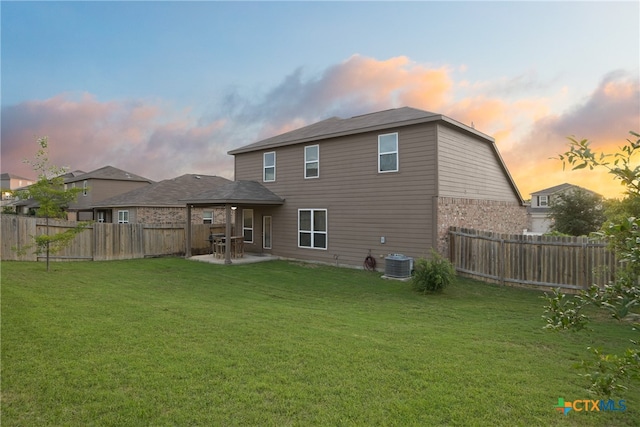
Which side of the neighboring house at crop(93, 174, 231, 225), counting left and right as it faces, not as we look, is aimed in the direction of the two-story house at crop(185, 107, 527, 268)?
right

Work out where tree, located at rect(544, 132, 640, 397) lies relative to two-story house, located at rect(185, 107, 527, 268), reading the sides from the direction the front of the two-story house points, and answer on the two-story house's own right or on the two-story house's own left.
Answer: on the two-story house's own right

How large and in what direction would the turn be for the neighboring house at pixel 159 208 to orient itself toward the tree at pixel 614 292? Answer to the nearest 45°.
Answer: approximately 135° to its right

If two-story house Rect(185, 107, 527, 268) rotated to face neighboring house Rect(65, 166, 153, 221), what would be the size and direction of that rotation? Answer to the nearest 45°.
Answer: approximately 90° to its left

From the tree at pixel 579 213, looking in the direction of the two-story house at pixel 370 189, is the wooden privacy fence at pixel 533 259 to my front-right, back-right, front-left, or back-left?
front-left

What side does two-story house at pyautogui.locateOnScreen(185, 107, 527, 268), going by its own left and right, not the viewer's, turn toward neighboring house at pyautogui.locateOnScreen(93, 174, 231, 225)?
left

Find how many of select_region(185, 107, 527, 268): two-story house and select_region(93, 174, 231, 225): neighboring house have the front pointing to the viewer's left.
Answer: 0

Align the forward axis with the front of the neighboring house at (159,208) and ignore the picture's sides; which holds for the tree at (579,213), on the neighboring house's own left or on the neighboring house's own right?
on the neighboring house's own right

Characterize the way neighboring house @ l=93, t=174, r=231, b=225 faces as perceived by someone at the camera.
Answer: facing away from the viewer and to the right of the viewer

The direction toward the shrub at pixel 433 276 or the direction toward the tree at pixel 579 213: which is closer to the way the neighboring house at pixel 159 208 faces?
the tree

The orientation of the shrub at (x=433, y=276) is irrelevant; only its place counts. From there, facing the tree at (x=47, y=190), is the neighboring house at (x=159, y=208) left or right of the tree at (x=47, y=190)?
right

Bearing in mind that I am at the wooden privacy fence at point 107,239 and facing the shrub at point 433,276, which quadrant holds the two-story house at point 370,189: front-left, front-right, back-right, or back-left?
front-left

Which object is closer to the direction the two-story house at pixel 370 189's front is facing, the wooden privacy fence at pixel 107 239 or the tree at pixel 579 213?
the tree

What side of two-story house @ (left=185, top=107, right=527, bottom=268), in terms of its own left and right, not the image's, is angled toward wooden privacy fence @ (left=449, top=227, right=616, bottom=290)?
right
